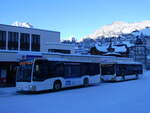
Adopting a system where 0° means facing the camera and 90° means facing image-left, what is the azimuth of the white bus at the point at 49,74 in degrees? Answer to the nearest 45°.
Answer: approximately 45°

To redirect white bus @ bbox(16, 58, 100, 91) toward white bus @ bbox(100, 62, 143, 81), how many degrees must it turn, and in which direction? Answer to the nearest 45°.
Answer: approximately 180°
